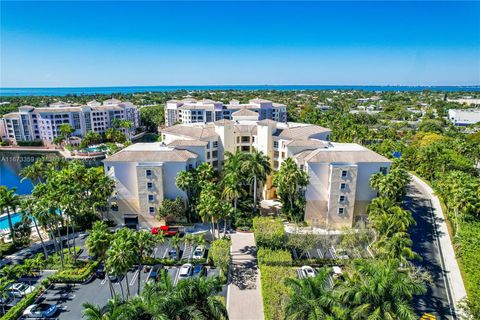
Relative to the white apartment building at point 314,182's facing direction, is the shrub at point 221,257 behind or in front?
in front

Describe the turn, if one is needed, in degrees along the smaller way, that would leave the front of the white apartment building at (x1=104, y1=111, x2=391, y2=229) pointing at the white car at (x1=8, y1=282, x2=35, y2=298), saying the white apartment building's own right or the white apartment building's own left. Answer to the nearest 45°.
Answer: approximately 45° to the white apartment building's own right

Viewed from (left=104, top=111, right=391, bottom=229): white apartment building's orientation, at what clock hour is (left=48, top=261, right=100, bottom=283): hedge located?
The hedge is roughly at 2 o'clock from the white apartment building.

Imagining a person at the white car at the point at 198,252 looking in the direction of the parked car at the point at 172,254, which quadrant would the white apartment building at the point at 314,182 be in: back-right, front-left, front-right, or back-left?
back-right

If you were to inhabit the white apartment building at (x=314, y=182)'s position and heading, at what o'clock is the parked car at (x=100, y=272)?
The parked car is roughly at 2 o'clock from the white apartment building.

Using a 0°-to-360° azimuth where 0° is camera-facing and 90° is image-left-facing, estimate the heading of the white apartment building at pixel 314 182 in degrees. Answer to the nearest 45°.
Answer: approximately 0°

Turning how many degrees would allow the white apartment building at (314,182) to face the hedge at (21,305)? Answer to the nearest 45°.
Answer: approximately 45° to its right

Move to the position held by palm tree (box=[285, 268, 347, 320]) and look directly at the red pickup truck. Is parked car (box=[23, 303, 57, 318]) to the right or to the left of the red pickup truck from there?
left

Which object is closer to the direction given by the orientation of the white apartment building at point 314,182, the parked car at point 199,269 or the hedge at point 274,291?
the hedge

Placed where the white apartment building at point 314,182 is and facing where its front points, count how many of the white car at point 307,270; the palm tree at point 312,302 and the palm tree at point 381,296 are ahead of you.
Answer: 3
